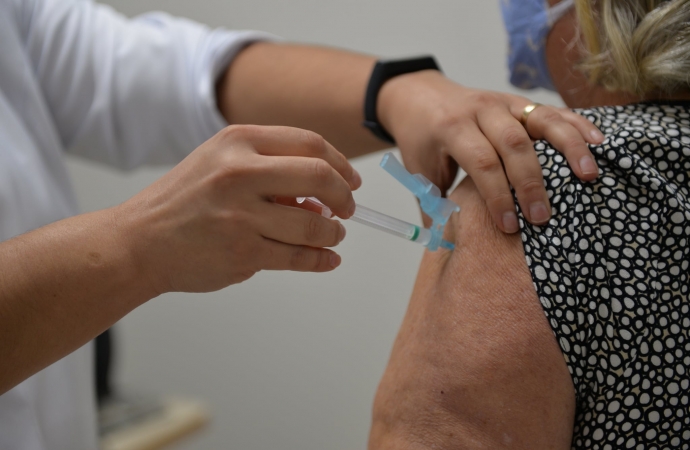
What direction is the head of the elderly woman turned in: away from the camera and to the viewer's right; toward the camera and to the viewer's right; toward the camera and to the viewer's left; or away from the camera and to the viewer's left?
away from the camera and to the viewer's left

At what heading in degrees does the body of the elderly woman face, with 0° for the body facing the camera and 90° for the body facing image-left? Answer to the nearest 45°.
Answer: approximately 135°
